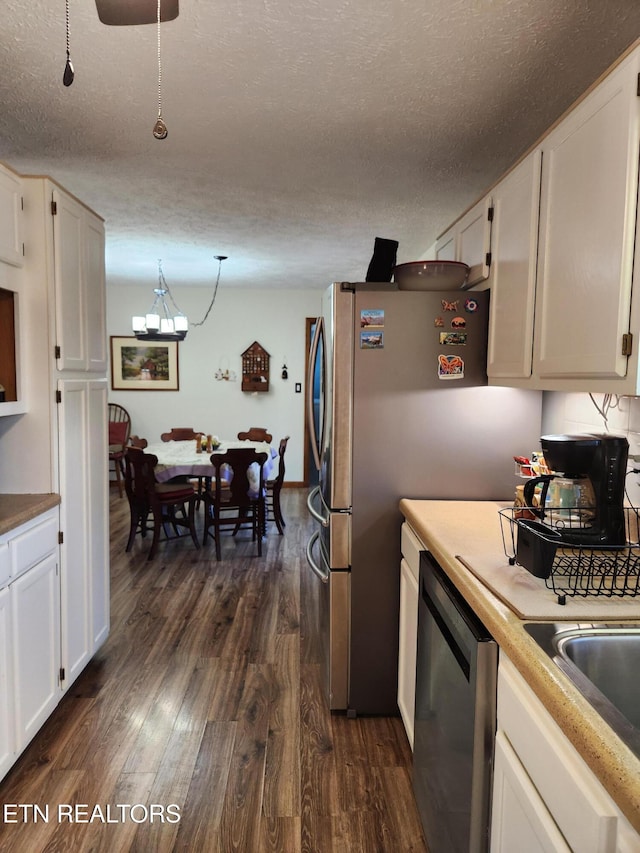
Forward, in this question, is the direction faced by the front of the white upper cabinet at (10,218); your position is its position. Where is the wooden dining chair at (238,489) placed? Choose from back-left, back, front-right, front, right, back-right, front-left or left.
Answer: left

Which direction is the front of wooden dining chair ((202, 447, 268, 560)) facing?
away from the camera

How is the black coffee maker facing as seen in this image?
to the viewer's left

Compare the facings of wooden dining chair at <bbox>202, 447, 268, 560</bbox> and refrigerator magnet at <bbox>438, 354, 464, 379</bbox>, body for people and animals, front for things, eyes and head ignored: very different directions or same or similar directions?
very different directions

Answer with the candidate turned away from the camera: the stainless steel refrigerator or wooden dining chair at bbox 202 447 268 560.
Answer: the wooden dining chair

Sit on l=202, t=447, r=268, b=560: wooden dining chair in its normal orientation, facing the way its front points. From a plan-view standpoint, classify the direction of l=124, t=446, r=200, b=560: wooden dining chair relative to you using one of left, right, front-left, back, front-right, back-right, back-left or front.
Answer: left

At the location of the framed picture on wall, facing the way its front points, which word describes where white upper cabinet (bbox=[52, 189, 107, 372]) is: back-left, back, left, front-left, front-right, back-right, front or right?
front

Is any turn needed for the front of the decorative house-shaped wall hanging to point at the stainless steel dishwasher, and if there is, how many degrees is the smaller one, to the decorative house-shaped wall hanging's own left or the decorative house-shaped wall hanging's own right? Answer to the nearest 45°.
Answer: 0° — it already faces it

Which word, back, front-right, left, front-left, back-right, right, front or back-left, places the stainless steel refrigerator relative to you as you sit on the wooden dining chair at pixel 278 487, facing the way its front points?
left

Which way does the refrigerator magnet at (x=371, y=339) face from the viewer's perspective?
toward the camera

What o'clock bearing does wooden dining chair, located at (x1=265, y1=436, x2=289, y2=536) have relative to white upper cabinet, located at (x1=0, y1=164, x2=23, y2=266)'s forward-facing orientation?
The wooden dining chair is roughly at 9 o'clock from the white upper cabinet.

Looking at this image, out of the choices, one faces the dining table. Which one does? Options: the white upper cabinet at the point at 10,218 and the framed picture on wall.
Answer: the framed picture on wall

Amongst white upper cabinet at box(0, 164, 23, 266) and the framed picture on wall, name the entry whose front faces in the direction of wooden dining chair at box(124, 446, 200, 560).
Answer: the framed picture on wall

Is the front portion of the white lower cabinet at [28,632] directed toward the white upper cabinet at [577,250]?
yes

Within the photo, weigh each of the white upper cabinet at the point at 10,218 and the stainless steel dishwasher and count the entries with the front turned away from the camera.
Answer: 0

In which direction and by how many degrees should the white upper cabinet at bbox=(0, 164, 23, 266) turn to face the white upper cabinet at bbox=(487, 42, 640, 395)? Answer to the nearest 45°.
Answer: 0° — it already faces it

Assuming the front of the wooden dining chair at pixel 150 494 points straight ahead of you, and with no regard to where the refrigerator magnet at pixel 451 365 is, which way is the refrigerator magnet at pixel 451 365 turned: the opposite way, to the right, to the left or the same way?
the opposite way
